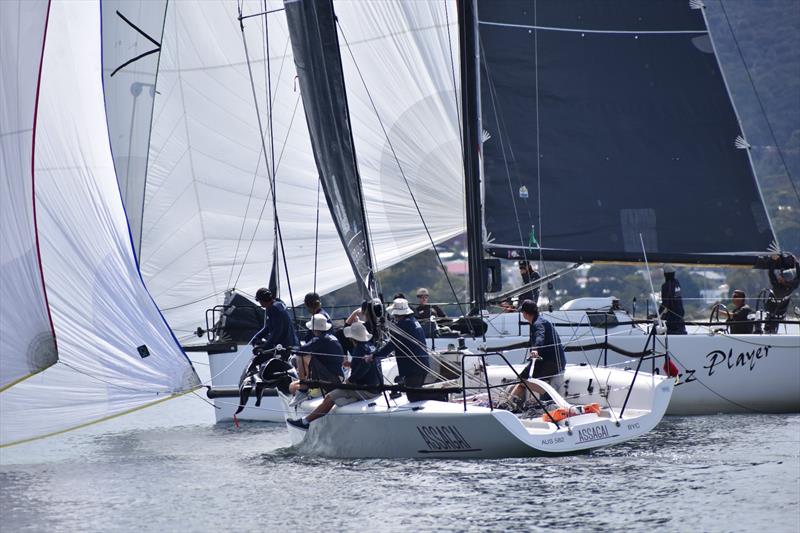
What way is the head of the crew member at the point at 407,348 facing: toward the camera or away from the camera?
away from the camera

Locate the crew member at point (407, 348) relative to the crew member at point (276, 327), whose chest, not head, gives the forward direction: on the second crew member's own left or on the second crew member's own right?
on the second crew member's own left

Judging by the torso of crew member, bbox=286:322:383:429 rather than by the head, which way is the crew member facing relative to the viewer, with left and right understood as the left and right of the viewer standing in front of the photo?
facing to the left of the viewer

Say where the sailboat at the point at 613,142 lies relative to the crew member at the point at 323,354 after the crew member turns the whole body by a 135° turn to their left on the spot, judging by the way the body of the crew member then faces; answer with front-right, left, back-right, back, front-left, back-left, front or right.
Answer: back-left

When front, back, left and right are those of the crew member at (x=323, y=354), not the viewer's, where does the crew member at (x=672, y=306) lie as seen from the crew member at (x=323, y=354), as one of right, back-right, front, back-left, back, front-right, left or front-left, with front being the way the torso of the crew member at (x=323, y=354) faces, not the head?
right

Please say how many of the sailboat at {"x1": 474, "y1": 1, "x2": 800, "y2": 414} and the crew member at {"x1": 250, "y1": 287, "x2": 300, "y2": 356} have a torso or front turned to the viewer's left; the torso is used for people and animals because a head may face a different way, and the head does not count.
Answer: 2

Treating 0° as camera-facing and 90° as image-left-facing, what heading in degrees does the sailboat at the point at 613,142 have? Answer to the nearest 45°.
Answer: approximately 90°

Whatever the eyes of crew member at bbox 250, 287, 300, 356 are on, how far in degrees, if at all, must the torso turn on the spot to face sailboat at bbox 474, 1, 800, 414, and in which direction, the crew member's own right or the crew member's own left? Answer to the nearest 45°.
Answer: approximately 135° to the crew member's own right

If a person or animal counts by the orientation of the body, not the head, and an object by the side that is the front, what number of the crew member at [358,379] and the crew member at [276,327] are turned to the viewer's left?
2

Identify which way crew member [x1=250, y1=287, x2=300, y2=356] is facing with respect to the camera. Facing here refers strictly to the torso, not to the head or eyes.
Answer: to the viewer's left

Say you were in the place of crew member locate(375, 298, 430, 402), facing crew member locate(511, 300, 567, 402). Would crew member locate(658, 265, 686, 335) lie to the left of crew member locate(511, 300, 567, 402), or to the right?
left
